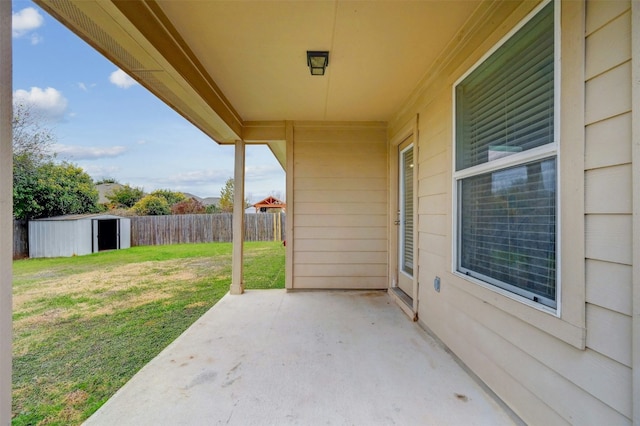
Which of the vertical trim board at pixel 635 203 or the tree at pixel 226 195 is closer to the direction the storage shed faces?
the vertical trim board

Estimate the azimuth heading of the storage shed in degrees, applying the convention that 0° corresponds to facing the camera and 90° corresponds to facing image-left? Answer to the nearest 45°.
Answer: approximately 315°

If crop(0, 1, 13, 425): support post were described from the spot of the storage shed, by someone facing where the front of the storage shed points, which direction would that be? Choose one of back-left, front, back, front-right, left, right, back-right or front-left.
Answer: front-right

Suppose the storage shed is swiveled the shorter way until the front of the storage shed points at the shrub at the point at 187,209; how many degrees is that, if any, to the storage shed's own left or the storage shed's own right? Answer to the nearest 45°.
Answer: approximately 90° to the storage shed's own left

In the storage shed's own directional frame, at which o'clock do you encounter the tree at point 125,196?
The tree is roughly at 8 o'clock from the storage shed.

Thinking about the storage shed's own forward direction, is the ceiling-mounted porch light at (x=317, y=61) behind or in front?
in front

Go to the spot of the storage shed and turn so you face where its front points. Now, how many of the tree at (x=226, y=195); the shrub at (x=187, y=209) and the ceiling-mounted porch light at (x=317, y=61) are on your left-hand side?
2

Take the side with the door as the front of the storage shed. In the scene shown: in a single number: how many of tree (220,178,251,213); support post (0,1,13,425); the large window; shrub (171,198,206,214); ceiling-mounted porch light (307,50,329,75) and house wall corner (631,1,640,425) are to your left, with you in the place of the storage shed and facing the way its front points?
2

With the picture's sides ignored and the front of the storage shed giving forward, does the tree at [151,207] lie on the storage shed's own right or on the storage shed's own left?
on the storage shed's own left
